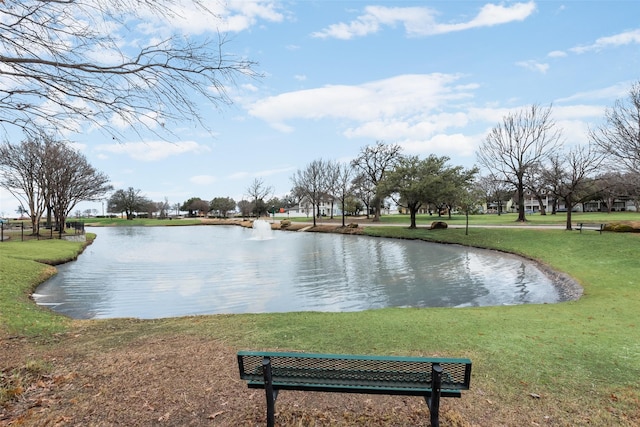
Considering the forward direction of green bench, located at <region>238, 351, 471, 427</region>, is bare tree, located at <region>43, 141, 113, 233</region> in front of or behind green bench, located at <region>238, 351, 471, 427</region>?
in front

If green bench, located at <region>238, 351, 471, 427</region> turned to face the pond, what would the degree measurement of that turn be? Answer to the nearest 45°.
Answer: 0° — it already faces it

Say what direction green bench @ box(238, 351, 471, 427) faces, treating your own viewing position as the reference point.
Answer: facing away from the viewer

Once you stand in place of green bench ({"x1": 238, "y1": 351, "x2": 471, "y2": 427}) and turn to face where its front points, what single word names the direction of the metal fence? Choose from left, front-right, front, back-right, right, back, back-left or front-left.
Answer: front-left

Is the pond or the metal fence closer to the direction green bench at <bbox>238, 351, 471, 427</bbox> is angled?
the pond
